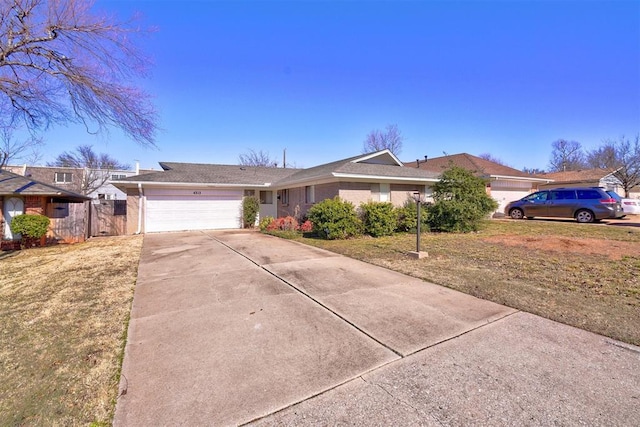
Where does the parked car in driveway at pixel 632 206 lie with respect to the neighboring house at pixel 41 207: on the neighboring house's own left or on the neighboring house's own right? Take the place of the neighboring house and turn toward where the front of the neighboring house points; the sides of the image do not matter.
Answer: on the neighboring house's own left

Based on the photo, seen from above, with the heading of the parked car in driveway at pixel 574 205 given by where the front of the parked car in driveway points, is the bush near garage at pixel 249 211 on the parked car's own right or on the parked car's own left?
on the parked car's own left

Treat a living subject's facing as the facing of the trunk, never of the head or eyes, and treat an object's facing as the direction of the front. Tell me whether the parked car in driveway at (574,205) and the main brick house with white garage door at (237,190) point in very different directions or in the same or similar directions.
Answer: very different directions

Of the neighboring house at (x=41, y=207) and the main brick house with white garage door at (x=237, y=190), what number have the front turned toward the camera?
2

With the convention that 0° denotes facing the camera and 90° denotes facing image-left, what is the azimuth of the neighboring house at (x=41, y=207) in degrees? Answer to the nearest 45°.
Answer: approximately 0°

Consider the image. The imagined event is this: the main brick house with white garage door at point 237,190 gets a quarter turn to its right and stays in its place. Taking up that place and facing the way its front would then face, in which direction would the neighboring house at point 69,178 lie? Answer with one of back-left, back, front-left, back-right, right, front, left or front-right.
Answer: front-right

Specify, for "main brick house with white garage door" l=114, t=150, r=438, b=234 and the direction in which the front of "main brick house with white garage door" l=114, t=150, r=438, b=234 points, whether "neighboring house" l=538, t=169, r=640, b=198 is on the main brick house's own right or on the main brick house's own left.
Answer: on the main brick house's own left

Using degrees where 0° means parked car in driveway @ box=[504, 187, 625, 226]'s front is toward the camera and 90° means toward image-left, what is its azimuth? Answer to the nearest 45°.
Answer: approximately 135°

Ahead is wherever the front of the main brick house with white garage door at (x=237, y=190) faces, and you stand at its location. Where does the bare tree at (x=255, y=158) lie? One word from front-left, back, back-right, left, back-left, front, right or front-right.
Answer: back
